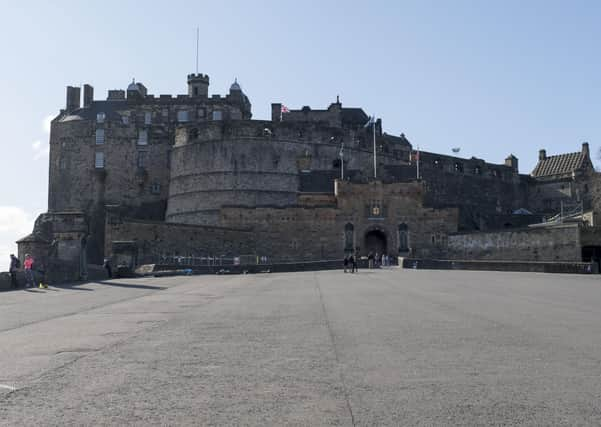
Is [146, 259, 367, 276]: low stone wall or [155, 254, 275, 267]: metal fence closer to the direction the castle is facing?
the low stone wall

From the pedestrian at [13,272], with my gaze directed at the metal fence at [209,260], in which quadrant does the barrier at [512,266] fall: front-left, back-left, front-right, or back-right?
front-right

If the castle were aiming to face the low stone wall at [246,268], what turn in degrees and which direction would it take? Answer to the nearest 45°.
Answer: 0° — it already faces it

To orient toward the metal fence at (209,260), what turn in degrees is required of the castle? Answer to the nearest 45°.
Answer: approximately 45° to its right

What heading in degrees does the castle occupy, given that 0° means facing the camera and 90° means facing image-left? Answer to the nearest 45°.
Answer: approximately 0°

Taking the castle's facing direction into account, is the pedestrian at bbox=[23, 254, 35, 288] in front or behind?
in front
